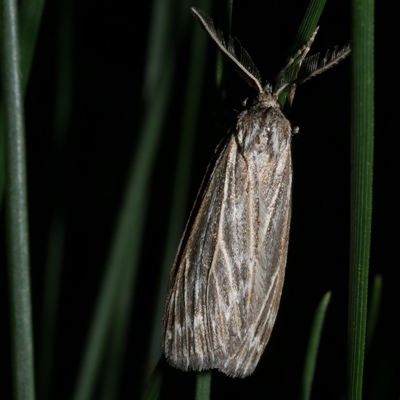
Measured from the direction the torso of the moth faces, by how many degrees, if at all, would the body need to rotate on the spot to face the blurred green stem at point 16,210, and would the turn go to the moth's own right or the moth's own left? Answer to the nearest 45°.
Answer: approximately 135° to the moth's own left

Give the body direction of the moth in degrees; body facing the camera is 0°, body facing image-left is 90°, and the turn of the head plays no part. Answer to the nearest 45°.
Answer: approximately 180°

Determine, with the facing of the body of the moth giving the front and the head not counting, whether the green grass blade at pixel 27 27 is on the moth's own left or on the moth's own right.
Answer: on the moth's own left
